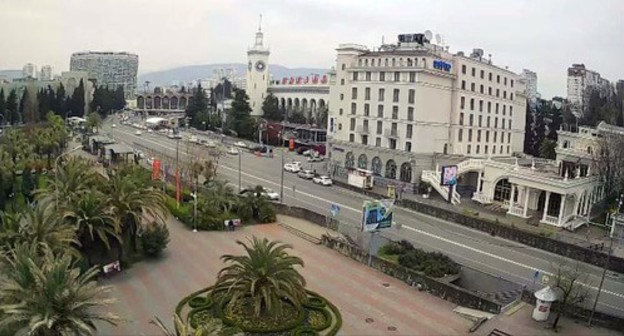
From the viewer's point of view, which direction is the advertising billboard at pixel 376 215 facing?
toward the camera

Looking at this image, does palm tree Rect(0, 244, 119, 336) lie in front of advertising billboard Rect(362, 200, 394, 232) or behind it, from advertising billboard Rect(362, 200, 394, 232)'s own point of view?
in front

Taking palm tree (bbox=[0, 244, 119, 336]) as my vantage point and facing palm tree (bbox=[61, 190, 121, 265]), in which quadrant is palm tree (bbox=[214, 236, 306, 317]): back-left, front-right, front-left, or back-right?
front-right

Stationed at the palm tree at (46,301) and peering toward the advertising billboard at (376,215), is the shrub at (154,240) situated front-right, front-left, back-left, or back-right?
front-left

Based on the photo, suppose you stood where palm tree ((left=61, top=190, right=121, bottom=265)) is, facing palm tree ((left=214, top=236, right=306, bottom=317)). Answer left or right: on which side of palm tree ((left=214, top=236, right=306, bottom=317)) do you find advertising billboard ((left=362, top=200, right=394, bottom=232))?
left

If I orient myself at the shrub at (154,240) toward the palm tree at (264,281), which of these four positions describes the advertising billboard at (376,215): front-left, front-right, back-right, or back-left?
front-left

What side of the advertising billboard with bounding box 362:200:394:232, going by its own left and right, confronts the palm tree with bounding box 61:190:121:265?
right

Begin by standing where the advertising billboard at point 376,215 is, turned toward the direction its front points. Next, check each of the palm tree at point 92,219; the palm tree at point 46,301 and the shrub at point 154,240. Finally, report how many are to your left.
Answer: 0

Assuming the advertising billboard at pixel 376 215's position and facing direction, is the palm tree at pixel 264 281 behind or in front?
in front

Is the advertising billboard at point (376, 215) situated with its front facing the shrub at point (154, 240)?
no
